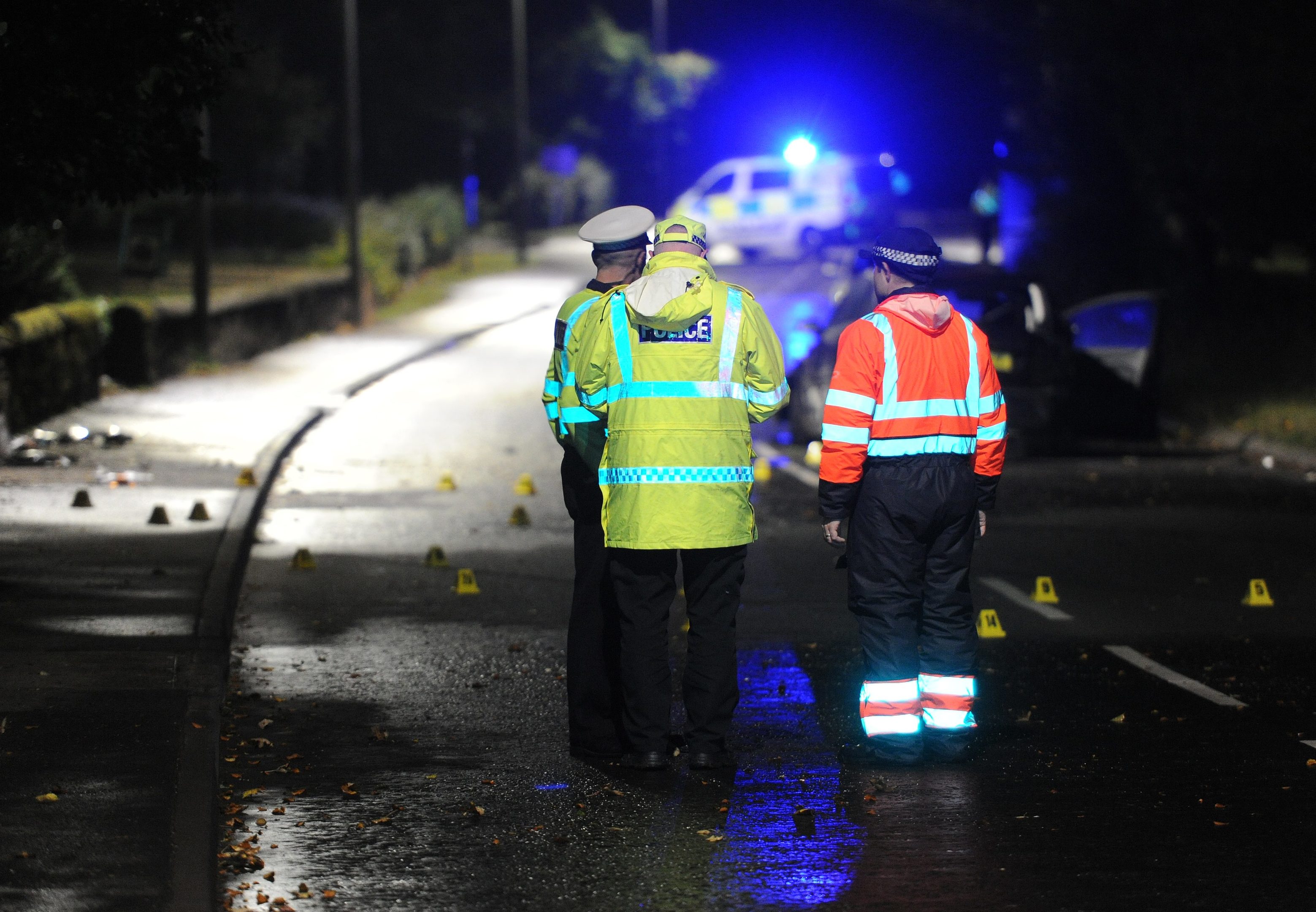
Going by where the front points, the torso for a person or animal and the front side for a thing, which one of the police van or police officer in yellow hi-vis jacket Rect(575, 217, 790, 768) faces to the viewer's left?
the police van

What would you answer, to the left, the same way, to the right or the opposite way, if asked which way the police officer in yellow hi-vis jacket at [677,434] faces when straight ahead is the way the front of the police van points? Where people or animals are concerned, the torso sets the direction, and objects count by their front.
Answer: to the right

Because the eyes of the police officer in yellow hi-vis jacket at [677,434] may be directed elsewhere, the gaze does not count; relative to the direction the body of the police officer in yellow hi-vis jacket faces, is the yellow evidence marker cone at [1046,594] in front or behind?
in front

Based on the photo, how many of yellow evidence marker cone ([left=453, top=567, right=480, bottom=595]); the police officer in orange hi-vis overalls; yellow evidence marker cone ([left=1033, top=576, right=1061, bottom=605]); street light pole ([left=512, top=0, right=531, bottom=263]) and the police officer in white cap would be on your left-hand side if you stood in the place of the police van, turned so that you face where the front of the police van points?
4

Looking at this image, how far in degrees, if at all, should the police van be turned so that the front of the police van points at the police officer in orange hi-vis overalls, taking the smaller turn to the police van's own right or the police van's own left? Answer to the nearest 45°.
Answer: approximately 90° to the police van's own left

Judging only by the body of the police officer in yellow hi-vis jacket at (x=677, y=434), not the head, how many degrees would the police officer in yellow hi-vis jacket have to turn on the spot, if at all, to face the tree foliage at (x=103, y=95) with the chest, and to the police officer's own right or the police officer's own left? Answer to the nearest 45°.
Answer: approximately 45° to the police officer's own left

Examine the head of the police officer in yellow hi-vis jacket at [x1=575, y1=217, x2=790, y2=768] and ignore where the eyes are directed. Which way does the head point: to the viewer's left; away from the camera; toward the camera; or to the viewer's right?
away from the camera

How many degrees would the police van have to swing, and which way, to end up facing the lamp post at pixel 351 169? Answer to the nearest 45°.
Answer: approximately 45° to its left

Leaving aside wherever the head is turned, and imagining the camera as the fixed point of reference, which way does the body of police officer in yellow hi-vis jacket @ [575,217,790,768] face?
away from the camera

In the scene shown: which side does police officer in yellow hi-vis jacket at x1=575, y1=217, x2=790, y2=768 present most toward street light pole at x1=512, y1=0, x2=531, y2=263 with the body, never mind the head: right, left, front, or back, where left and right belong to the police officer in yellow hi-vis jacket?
front

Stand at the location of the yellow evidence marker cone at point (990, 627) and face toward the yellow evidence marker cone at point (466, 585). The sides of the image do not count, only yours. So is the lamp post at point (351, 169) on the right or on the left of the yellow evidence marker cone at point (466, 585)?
right

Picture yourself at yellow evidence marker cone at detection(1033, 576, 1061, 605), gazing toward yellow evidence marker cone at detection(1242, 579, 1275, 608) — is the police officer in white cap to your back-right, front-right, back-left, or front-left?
back-right

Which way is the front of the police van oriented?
to the viewer's left

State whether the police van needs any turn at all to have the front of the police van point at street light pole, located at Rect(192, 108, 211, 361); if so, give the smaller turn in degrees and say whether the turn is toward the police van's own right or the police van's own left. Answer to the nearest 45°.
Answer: approximately 45° to the police van's own left

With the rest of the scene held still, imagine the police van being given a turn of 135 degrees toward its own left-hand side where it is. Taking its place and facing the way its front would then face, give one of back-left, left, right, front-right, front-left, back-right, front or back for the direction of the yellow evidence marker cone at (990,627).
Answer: front-right

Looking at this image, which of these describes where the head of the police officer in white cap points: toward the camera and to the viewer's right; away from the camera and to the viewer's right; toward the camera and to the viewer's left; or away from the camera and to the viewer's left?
away from the camera and to the viewer's right
